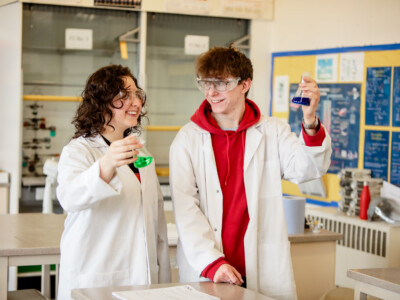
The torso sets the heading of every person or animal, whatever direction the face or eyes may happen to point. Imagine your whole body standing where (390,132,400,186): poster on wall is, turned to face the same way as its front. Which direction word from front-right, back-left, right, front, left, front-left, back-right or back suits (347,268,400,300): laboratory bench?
front-left

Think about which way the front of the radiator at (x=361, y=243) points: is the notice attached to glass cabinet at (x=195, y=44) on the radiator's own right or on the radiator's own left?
on the radiator's own right

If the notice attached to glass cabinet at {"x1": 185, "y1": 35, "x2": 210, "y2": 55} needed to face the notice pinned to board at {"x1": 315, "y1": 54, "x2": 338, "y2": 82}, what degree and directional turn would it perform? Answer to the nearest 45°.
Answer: approximately 45° to its left

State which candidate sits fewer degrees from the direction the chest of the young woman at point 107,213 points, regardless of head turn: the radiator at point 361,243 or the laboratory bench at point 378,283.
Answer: the laboratory bench

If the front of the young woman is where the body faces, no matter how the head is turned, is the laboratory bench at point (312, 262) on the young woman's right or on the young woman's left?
on the young woman's left

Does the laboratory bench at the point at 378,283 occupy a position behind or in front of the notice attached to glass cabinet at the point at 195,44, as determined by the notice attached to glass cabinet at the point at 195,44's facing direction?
in front

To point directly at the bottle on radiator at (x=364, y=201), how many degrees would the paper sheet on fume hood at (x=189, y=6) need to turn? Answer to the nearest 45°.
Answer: approximately 45° to its left
